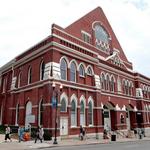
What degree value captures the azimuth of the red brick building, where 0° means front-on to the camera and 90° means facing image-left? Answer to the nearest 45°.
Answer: approximately 315°
